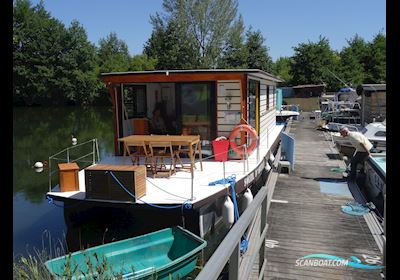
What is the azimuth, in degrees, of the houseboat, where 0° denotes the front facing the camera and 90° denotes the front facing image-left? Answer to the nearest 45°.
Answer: approximately 45°

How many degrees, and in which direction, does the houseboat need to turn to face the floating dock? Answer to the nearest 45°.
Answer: approximately 90° to its left
